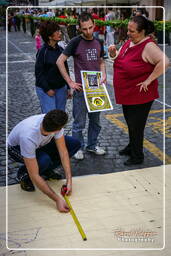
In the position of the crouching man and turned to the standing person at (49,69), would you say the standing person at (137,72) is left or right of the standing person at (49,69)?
right

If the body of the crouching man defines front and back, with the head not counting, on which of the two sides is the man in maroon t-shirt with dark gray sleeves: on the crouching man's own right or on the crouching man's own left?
on the crouching man's own left

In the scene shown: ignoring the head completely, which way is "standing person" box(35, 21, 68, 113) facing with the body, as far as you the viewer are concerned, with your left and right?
facing the viewer and to the right of the viewer

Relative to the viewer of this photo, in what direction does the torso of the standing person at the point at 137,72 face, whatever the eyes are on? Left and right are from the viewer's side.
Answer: facing the viewer and to the left of the viewer

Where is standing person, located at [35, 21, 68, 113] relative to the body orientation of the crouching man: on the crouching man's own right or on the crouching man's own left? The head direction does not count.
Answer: on the crouching man's own left

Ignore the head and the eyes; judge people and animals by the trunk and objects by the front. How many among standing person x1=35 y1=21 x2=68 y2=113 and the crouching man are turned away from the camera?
0

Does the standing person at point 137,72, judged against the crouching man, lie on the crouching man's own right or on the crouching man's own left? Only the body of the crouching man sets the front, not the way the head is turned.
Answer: on the crouching man's own left

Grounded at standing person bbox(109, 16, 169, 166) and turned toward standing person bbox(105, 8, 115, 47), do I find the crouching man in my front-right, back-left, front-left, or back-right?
back-left

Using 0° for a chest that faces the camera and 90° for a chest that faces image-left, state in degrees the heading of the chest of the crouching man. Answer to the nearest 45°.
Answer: approximately 315°

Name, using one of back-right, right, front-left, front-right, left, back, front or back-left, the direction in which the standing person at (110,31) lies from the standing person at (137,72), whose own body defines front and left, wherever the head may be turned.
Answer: back-right

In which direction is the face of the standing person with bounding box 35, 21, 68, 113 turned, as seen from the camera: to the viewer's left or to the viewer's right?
to the viewer's right

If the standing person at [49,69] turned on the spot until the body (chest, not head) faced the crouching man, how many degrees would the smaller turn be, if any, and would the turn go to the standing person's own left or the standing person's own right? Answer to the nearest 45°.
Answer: approximately 45° to the standing person's own right
